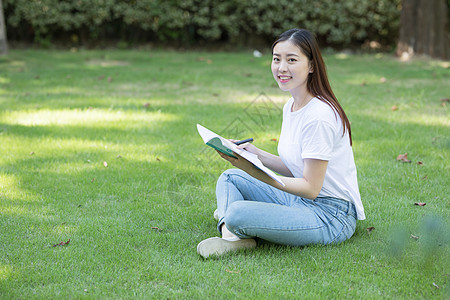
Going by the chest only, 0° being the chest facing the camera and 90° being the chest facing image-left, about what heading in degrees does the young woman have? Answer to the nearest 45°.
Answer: approximately 90°

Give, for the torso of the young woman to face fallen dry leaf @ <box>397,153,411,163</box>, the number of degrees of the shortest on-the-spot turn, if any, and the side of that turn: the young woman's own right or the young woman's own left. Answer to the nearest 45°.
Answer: approximately 135° to the young woman's own right
